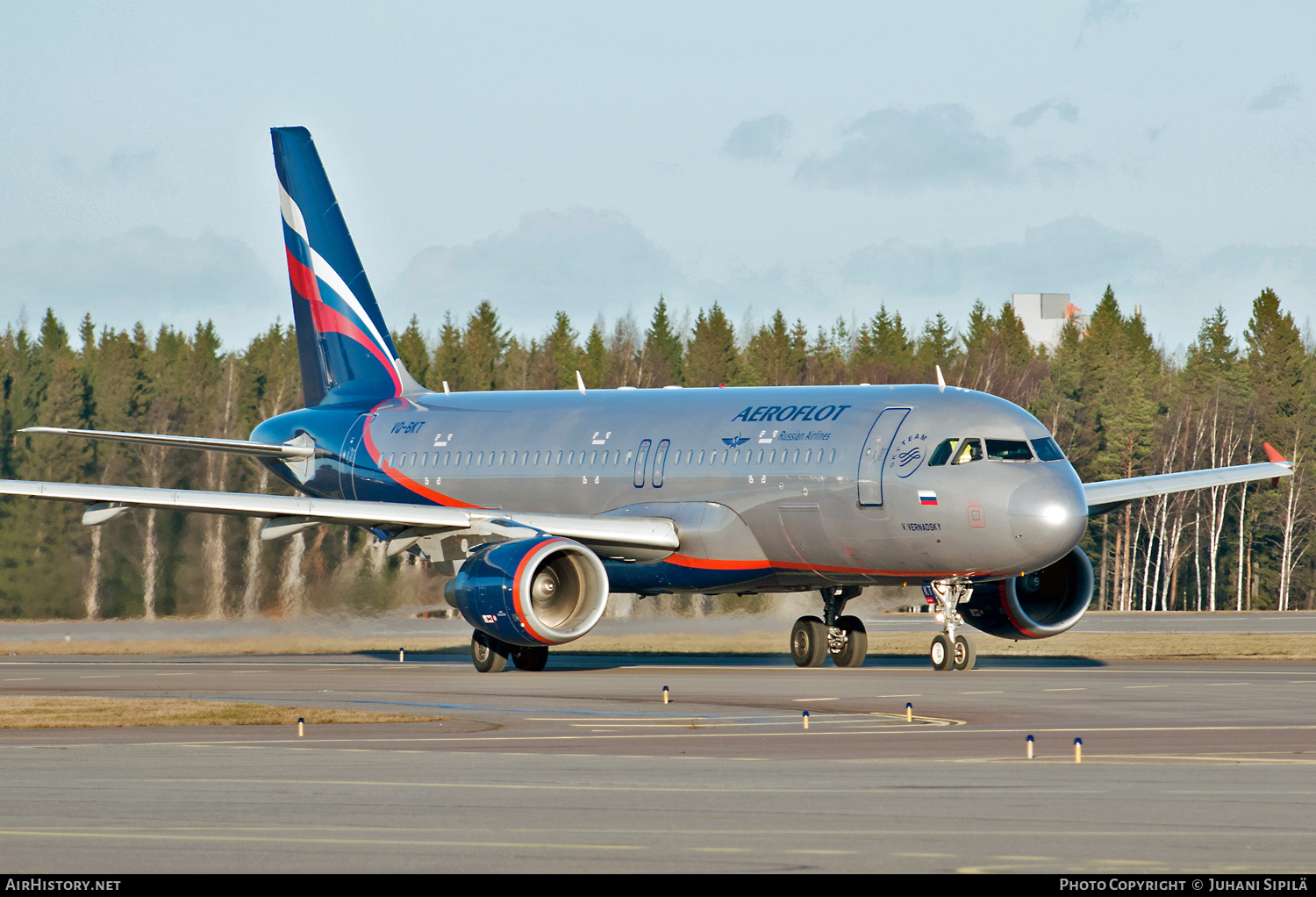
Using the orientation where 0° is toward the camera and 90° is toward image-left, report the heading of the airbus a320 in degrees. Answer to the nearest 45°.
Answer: approximately 315°
